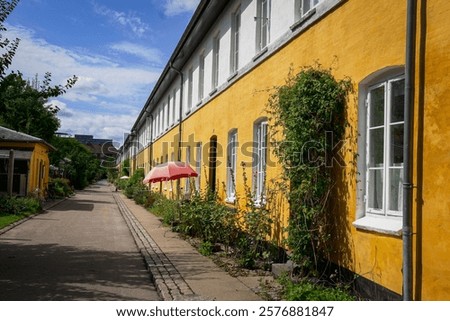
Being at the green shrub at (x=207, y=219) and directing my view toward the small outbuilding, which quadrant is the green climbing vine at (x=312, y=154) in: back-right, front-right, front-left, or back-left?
back-left

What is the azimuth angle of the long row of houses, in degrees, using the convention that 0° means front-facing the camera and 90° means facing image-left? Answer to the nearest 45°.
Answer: approximately 45°
